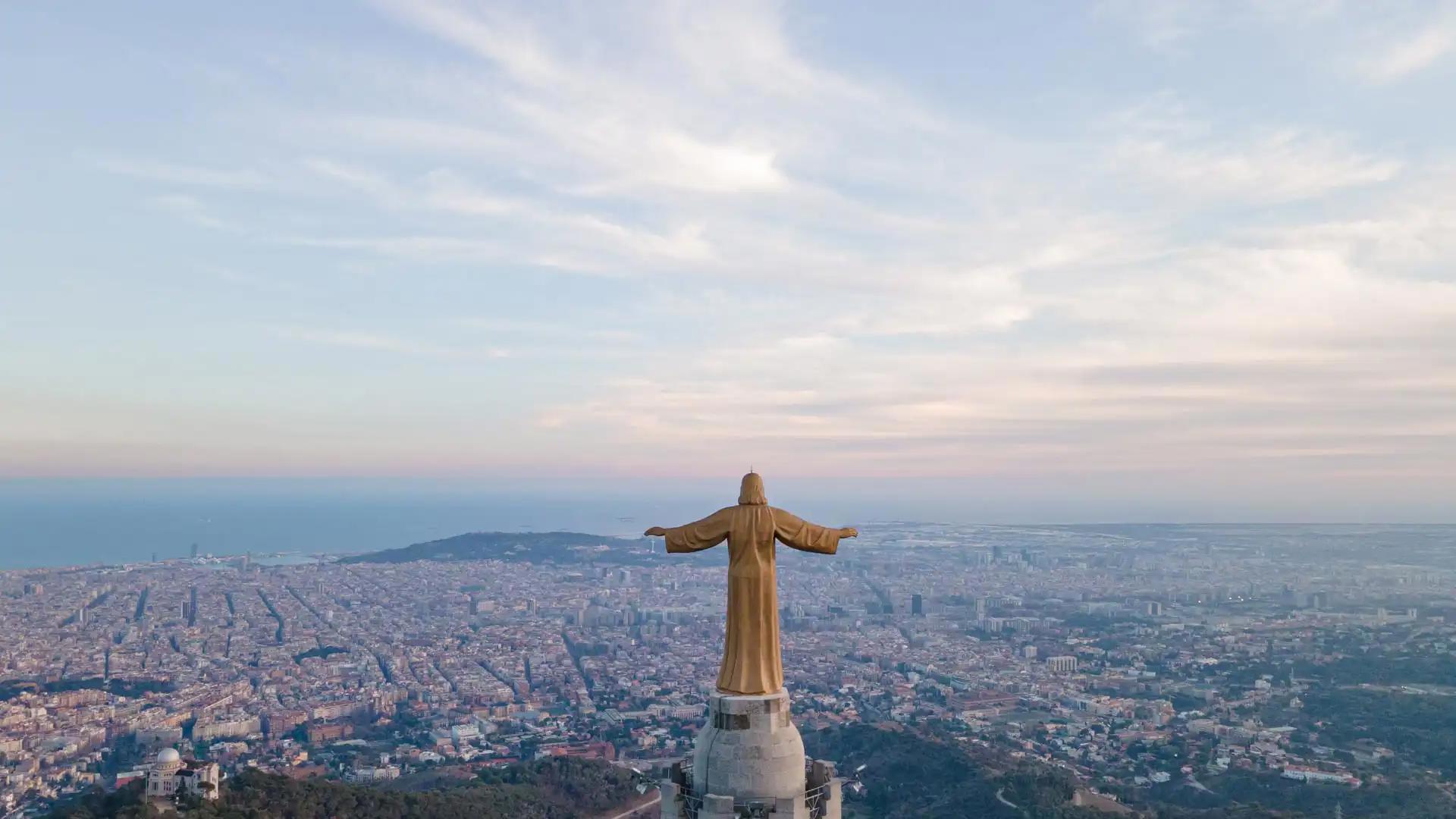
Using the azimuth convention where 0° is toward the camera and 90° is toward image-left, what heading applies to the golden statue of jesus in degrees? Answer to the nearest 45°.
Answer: approximately 180°
